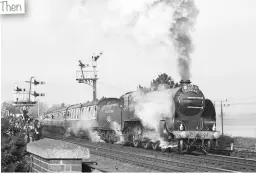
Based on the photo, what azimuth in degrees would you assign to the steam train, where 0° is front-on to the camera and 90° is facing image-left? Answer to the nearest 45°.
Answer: approximately 315°

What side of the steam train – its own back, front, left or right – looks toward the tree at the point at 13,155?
right
